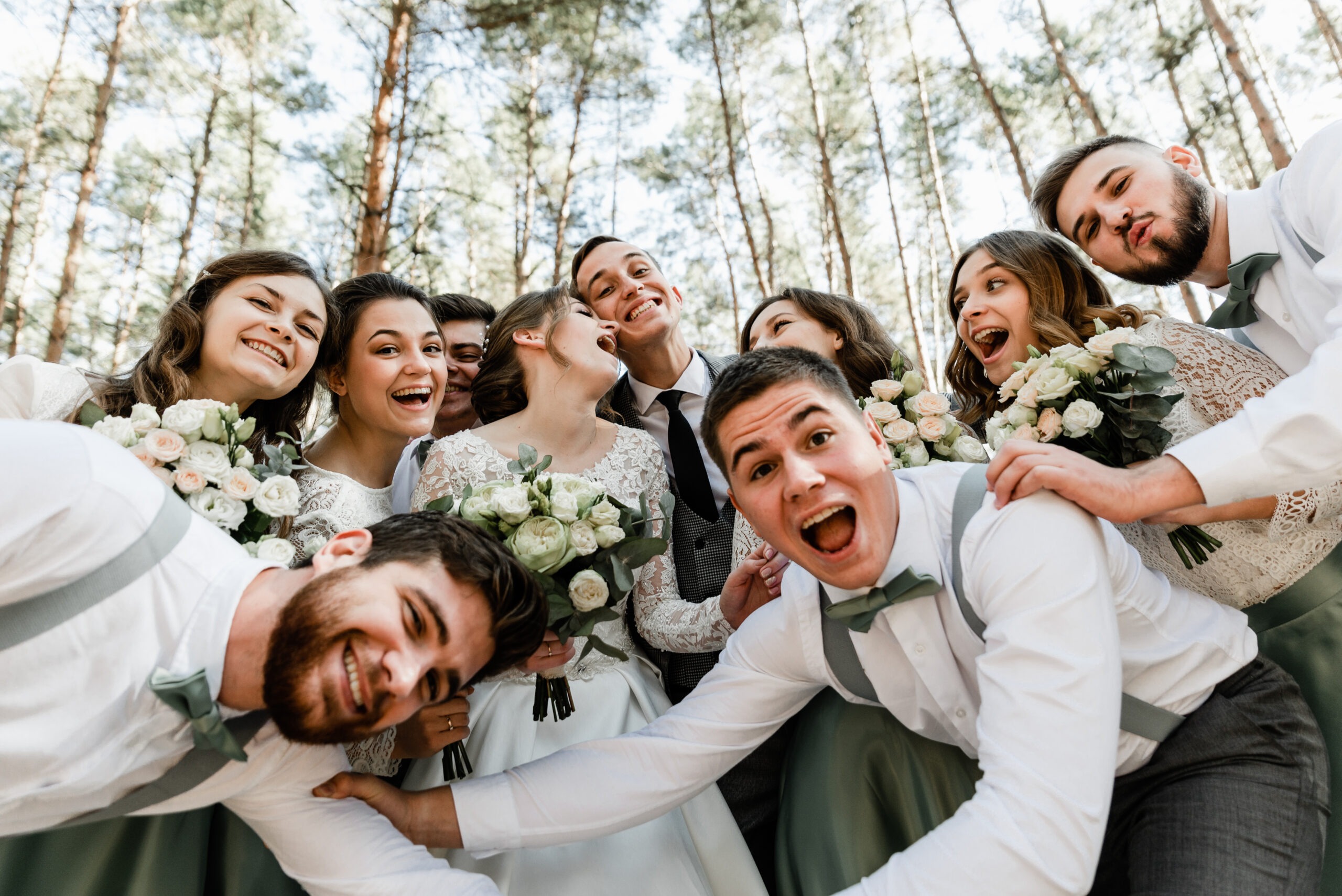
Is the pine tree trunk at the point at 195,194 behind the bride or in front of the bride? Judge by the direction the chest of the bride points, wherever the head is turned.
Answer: behind

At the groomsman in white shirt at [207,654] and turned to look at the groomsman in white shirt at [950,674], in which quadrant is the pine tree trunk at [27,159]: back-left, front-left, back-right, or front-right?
back-left

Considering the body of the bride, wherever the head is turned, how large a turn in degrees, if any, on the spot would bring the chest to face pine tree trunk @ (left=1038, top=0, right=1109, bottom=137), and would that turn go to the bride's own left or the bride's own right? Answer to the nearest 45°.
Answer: approximately 135° to the bride's own left

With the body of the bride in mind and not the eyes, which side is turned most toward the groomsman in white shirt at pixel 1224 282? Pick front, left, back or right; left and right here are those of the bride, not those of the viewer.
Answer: left

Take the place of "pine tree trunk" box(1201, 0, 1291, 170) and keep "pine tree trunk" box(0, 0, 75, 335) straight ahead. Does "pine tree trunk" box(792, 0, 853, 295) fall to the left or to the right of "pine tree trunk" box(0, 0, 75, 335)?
right

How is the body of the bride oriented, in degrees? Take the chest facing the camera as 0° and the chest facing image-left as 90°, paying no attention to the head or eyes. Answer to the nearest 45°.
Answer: approximately 0°

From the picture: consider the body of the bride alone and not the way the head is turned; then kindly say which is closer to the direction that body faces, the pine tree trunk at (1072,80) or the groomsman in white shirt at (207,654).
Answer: the groomsman in white shirt

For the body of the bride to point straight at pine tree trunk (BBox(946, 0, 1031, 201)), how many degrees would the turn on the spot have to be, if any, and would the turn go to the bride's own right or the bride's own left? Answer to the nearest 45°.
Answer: approximately 135° to the bride's own left
